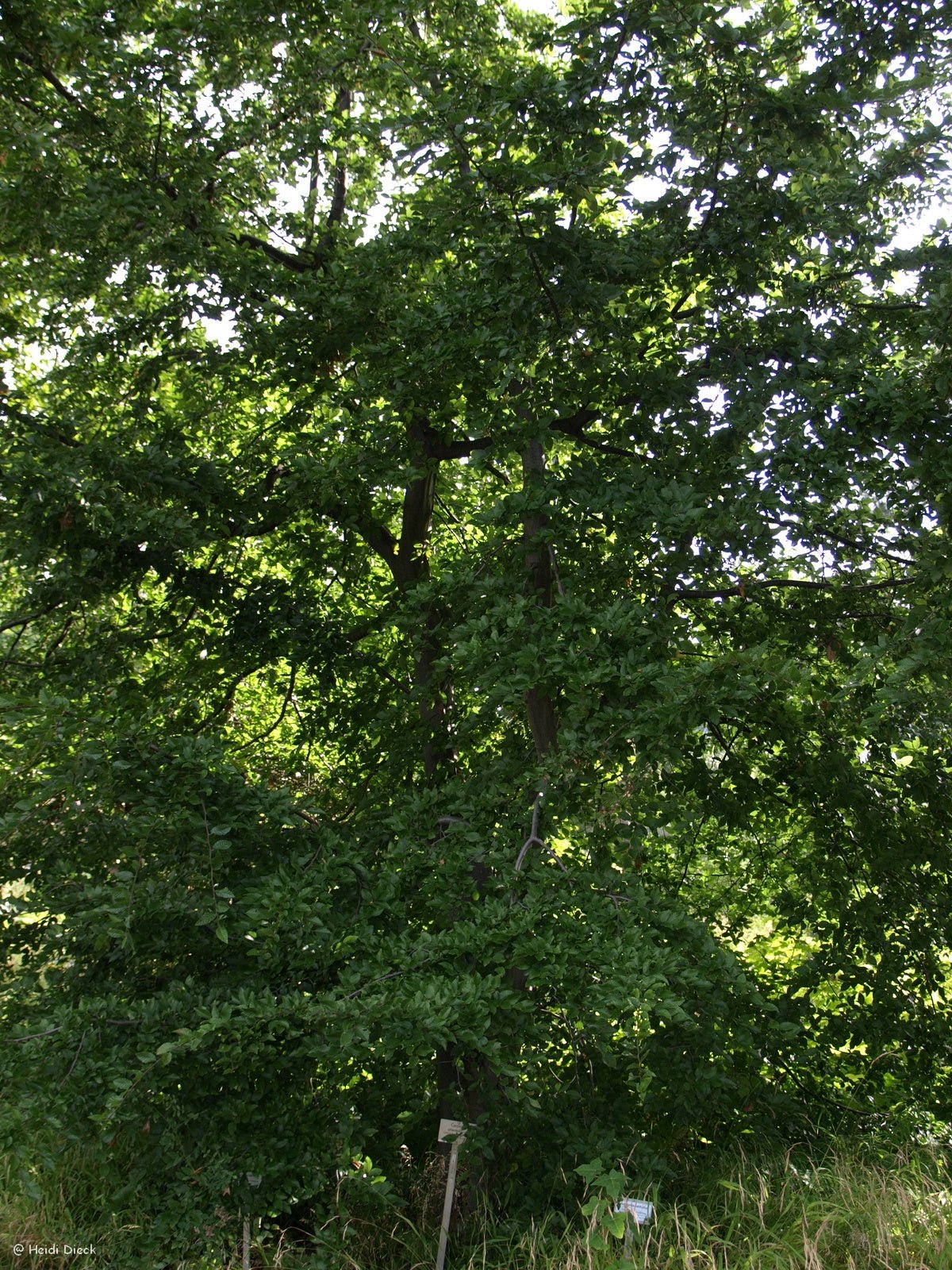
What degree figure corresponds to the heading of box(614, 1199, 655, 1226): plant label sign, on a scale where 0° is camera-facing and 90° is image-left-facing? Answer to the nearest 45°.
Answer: approximately 0°

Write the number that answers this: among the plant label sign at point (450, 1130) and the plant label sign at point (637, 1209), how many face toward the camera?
2

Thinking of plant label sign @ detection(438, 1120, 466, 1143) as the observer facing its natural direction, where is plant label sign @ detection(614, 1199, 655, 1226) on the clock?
plant label sign @ detection(614, 1199, 655, 1226) is roughly at 11 o'clock from plant label sign @ detection(438, 1120, 466, 1143).

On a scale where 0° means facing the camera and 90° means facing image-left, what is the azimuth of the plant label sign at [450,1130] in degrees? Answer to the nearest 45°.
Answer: approximately 0°

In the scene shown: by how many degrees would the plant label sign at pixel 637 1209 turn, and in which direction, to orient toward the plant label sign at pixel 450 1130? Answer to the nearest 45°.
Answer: approximately 135° to its right
